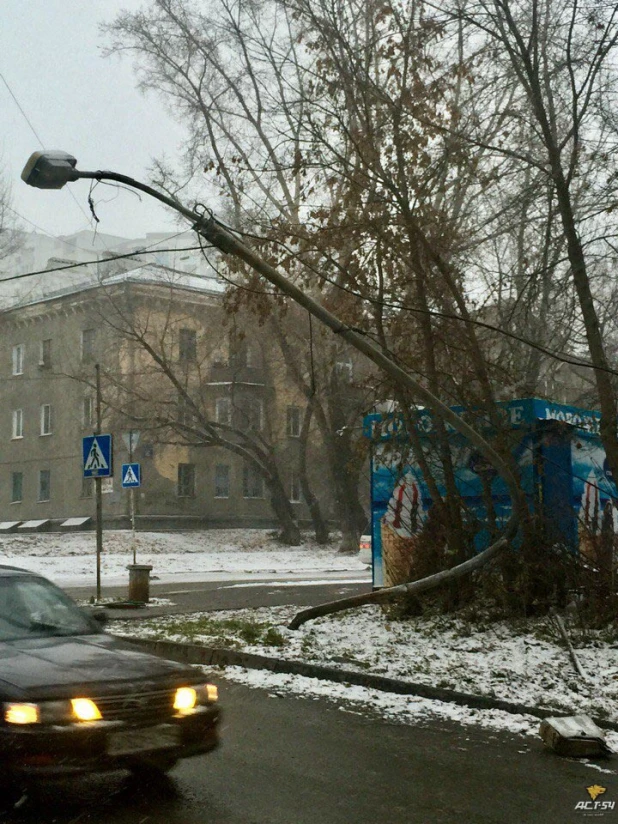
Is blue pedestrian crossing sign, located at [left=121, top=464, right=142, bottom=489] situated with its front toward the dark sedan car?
yes

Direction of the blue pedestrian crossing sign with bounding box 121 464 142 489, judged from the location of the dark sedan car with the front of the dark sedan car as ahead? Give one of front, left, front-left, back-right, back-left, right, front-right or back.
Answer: back-left

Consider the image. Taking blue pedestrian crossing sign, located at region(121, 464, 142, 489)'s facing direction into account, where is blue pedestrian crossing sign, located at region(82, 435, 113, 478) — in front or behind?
in front

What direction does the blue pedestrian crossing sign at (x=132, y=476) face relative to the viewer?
toward the camera

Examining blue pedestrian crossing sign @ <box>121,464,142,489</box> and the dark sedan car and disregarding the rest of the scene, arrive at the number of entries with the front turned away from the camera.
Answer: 0

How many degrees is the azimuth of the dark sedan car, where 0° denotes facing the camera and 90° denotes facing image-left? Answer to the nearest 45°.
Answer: approximately 315°

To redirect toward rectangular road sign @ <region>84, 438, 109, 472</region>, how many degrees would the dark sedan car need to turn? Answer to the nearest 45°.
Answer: approximately 135° to its left

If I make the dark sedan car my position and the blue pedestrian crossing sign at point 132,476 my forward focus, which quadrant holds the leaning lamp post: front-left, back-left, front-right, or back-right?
front-right

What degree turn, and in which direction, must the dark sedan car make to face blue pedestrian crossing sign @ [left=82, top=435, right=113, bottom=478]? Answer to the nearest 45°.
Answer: approximately 135° to its left
